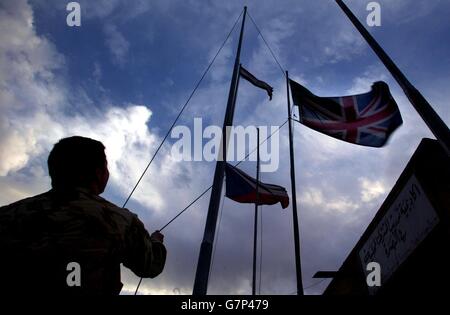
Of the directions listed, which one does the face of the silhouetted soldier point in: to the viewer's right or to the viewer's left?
to the viewer's right

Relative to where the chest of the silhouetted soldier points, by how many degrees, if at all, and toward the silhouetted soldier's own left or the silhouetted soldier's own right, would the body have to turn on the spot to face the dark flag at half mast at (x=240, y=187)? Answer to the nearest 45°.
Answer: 0° — they already face it

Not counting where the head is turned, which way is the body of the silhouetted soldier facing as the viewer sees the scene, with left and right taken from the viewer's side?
facing away from the viewer and to the right of the viewer
